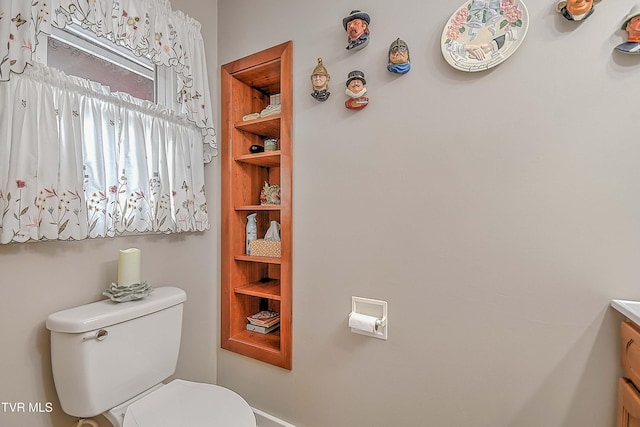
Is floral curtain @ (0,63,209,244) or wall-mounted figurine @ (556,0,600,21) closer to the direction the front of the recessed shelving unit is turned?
the floral curtain

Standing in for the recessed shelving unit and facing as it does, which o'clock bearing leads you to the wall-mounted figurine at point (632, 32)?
The wall-mounted figurine is roughly at 9 o'clock from the recessed shelving unit.

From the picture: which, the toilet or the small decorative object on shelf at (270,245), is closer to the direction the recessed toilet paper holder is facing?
the toilet

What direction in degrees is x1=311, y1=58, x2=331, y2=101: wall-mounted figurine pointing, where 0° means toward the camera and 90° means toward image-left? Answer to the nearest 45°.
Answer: approximately 45°

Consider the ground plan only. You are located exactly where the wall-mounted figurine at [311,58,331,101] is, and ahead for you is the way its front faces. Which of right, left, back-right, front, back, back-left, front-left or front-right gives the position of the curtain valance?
front-right

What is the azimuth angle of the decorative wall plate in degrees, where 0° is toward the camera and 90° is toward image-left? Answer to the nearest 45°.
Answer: approximately 45°
